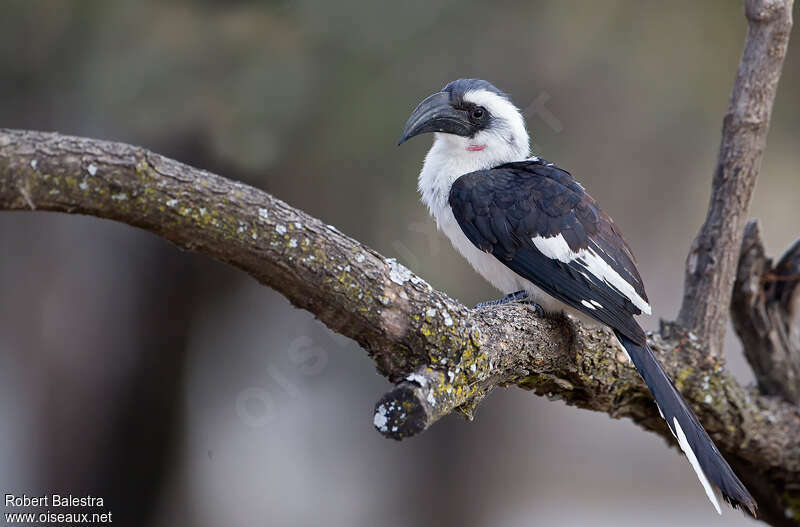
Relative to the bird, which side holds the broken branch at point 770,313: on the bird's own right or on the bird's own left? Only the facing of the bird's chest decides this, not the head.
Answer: on the bird's own right

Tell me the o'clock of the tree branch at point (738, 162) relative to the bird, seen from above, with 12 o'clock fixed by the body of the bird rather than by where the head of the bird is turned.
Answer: The tree branch is roughly at 5 o'clock from the bird.

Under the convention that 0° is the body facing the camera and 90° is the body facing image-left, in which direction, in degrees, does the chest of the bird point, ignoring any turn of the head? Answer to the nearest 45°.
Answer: approximately 90°
